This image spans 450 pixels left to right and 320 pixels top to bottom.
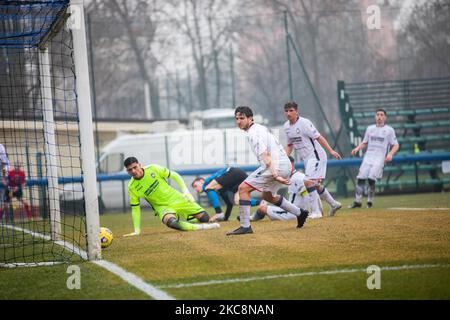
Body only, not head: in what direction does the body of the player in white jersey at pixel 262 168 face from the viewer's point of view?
to the viewer's left

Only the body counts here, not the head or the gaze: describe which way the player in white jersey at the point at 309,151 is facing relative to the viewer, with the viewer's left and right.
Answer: facing the viewer and to the left of the viewer

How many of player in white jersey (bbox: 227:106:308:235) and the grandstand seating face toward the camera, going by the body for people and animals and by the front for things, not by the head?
1

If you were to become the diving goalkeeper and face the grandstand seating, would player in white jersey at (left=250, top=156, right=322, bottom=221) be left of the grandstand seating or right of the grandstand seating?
right

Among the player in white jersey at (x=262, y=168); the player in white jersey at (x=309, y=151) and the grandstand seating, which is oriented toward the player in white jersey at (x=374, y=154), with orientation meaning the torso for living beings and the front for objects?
the grandstand seating

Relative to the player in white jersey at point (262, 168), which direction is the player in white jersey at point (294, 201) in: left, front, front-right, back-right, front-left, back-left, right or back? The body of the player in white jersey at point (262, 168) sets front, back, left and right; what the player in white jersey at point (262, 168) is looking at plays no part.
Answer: right

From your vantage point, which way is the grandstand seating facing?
toward the camera

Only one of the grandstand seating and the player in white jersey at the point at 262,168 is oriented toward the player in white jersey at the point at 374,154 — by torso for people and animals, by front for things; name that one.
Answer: the grandstand seating

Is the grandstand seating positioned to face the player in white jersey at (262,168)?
yes

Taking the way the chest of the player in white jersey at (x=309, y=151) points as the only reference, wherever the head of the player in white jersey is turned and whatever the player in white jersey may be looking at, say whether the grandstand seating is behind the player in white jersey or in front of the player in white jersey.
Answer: behind

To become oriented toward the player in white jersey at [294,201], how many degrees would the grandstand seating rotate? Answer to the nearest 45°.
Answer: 0° — it already faces them

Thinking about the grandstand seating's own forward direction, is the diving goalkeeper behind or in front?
in front

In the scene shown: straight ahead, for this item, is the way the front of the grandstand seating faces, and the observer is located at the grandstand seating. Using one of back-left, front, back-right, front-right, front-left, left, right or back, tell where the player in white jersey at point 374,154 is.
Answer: front

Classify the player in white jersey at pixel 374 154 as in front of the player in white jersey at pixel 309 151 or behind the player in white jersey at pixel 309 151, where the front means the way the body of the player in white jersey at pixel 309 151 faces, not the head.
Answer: behind
